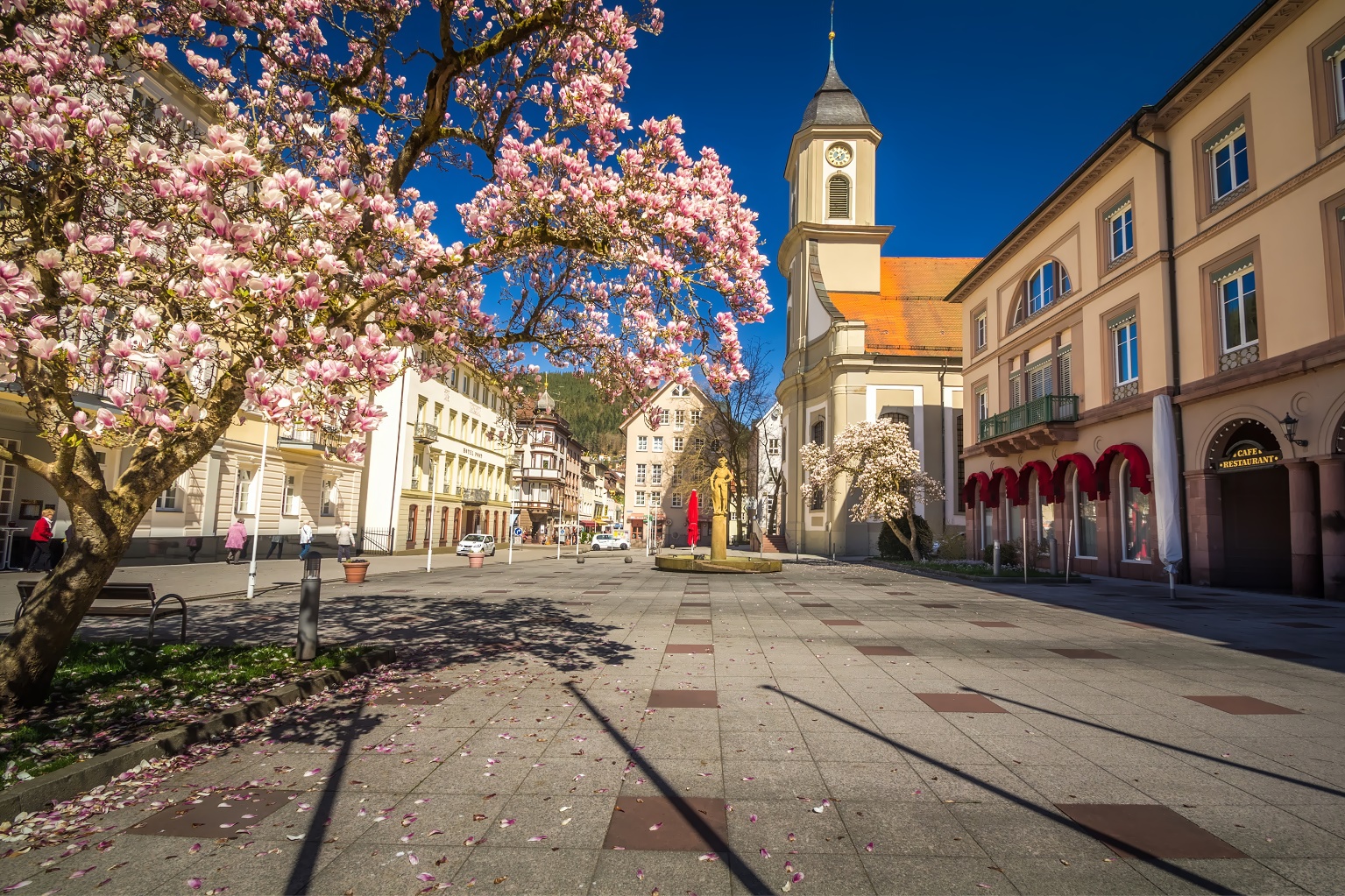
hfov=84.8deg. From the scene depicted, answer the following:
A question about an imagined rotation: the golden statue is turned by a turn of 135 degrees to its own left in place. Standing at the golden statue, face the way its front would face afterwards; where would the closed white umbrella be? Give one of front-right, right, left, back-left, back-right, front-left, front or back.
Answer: right

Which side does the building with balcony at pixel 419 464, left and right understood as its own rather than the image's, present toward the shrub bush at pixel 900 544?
front

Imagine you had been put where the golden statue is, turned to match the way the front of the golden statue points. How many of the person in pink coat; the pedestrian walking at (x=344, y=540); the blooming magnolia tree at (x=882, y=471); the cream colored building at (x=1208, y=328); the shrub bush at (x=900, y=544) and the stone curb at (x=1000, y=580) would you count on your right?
2

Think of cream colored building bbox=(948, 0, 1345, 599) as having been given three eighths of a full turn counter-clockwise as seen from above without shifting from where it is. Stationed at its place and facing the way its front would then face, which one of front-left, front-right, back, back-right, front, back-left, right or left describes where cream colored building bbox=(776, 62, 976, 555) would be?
back-left

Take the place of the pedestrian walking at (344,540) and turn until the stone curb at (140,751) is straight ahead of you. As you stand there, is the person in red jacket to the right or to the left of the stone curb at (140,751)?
right

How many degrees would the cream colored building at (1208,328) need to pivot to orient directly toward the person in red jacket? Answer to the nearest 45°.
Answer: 0° — it already faces them

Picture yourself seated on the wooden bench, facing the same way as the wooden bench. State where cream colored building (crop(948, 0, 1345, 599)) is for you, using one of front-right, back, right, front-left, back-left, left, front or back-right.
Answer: left

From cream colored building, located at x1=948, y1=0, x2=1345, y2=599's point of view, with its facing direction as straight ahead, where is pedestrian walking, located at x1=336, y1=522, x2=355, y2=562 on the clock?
The pedestrian walking is roughly at 1 o'clock from the cream colored building.

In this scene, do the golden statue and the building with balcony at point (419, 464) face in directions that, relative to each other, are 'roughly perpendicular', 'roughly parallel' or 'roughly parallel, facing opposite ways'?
roughly perpendicular

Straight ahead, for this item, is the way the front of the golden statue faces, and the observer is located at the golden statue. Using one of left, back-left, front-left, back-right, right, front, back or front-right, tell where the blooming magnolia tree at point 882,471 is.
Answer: back-left

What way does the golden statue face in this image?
toward the camera

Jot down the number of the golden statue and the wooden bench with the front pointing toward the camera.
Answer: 2

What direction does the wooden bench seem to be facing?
toward the camera

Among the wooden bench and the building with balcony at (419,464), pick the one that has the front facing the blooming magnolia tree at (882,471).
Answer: the building with balcony
